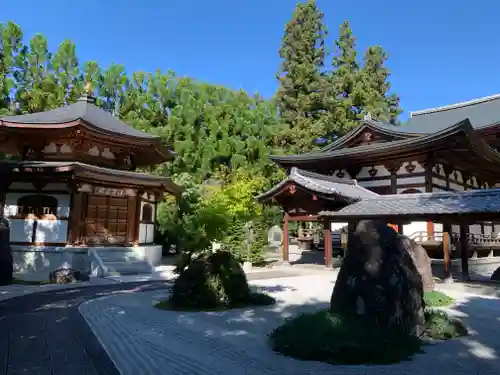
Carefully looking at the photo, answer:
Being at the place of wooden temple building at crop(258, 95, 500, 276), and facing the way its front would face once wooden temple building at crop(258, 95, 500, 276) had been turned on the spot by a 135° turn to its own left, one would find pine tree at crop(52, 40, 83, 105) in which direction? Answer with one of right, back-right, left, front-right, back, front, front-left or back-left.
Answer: back

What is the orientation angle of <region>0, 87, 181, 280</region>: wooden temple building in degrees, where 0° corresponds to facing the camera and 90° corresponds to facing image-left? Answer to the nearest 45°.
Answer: approximately 315°

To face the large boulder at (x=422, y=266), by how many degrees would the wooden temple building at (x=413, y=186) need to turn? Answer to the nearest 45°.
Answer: approximately 45° to its left

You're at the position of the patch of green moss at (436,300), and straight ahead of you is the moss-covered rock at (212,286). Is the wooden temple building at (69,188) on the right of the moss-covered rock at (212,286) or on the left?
right

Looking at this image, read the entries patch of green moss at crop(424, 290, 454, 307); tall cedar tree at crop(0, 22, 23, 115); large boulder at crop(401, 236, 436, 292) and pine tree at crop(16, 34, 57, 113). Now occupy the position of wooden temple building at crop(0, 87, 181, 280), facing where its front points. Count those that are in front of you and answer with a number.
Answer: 2

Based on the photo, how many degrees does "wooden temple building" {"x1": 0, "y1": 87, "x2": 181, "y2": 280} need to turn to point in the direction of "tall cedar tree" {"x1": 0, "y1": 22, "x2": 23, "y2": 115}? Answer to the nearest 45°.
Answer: approximately 180°

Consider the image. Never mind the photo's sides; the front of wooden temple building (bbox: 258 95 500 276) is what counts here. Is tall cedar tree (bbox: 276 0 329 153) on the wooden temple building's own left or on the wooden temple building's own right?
on the wooden temple building's own right

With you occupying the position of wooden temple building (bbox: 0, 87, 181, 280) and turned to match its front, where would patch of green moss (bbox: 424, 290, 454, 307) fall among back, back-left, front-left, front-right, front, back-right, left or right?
front

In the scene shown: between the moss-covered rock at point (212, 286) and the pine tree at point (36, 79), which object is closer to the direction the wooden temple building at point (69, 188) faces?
the moss-covered rock

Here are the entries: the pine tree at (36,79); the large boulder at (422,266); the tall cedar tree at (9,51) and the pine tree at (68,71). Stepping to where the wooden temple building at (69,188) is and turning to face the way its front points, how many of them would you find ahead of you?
1

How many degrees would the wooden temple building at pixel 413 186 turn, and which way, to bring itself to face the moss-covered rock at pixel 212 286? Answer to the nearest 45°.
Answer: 0° — it already faces it

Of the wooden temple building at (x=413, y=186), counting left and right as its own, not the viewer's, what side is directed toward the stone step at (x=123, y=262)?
front

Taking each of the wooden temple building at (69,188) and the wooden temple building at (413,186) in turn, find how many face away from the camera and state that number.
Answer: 0
